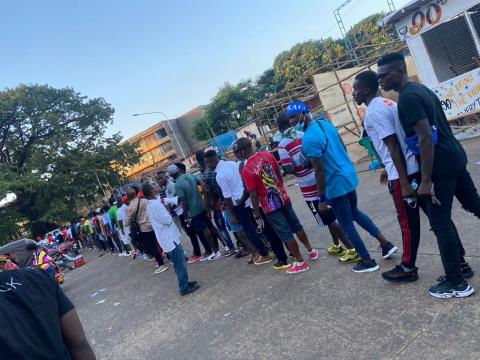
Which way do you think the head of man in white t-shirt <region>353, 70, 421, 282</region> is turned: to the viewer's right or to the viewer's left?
to the viewer's left

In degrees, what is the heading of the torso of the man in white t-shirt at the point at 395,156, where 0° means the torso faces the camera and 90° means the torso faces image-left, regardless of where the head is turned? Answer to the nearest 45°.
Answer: approximately 90°

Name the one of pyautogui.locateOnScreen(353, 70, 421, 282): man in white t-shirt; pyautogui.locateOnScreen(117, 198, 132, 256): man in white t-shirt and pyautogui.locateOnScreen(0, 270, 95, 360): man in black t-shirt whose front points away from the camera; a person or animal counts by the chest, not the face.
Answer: the man in black t-shirt

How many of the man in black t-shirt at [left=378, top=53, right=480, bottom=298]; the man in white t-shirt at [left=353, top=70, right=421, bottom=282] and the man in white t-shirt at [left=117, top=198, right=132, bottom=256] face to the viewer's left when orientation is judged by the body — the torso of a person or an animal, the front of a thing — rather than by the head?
3

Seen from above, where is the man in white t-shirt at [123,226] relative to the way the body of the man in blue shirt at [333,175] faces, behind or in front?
in front

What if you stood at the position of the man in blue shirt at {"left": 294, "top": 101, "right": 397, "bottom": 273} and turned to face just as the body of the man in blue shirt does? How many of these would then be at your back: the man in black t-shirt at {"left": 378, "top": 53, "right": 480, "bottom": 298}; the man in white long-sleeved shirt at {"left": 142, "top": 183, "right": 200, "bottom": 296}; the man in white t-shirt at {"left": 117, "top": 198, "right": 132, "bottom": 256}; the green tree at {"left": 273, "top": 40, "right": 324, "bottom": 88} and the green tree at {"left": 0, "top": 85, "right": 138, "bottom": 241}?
1

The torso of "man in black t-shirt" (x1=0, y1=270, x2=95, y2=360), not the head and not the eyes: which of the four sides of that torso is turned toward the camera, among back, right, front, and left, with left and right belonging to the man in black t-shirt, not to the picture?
back

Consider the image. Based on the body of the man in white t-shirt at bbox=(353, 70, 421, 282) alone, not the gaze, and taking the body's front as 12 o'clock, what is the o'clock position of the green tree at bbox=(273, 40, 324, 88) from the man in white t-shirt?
The green tree is roughly at 3 o'clock from the man in white t-shirt.

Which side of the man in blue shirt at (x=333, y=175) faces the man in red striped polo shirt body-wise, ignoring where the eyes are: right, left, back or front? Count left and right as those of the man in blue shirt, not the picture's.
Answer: front

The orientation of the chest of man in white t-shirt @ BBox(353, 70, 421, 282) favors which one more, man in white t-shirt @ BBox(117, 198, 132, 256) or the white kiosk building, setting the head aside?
the man in white t-shirt

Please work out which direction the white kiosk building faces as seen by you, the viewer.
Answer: facing the viewer and to the left of the viewer

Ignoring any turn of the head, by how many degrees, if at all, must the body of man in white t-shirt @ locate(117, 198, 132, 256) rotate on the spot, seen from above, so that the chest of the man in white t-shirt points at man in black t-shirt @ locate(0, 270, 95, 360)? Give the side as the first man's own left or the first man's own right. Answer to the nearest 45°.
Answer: approximately 90° to the first man's own left

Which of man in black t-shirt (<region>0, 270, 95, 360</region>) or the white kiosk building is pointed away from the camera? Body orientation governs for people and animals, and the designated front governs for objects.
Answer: the man in black t-shirt
